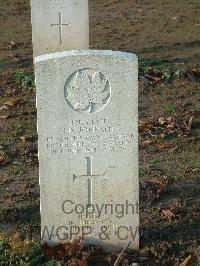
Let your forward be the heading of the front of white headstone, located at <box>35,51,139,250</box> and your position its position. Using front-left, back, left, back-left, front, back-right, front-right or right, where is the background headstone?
back

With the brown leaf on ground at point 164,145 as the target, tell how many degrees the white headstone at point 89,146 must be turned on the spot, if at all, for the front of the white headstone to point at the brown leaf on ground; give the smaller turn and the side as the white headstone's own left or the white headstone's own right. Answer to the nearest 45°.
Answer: approximately 180°

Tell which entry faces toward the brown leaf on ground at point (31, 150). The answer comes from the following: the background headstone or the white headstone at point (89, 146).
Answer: the background headstone

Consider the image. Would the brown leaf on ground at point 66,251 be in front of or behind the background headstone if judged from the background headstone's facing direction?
in front

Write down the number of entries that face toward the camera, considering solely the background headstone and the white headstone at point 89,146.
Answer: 2

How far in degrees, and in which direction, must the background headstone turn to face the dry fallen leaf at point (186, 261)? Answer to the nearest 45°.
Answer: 0° — it already faces it

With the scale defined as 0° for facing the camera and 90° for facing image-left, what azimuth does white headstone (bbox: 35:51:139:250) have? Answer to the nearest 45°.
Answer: approximately 0°

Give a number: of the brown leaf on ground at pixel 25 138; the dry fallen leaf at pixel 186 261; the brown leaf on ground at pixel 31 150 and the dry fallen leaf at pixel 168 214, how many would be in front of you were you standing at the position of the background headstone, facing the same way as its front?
4
